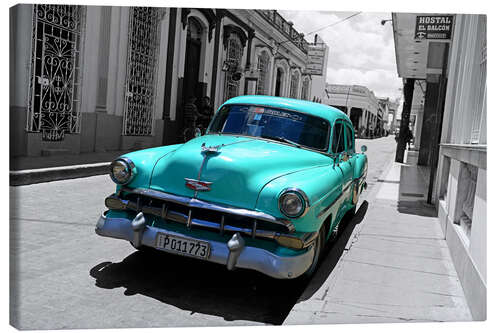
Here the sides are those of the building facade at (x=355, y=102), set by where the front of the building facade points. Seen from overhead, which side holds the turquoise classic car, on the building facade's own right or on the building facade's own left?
on the building facade's own right

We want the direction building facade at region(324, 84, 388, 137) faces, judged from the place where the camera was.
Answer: facing the viewer and to the right of the viewer

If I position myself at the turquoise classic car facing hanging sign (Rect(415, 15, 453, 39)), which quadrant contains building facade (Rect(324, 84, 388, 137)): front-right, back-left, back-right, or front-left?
front-left

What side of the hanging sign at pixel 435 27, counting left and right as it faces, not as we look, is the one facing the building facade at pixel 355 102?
back

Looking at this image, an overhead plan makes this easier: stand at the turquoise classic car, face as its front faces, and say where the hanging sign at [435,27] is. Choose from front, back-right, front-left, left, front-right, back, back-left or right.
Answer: back

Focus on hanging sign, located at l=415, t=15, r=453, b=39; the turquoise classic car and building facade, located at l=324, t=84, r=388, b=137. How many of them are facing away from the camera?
0

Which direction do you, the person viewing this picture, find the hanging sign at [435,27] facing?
facing the viewer

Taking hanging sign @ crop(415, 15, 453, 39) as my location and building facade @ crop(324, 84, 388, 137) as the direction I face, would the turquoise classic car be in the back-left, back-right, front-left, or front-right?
back-left

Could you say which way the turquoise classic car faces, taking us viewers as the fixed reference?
facing the viewer and to the left of the viewer

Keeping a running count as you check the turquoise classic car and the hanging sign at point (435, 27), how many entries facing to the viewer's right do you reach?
0

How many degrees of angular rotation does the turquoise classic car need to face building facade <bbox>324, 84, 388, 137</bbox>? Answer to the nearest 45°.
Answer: approximately 135° to its right

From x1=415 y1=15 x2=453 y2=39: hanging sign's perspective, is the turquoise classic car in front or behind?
in front
